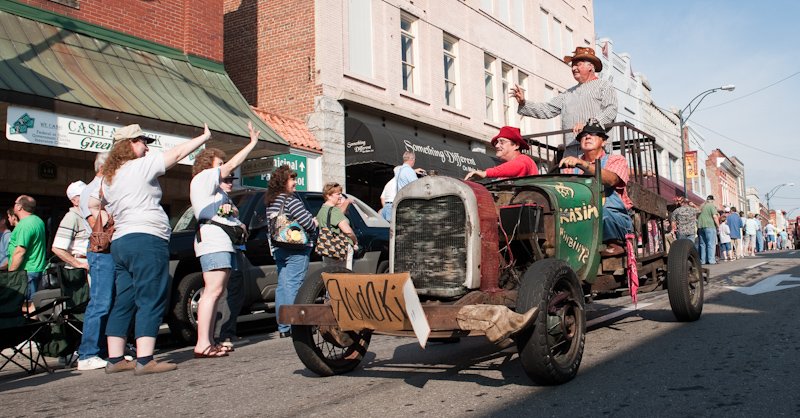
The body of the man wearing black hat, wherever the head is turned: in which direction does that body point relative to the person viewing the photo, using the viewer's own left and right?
facing the viewer and to the left of the viewer

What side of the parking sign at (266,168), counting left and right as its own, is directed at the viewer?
front

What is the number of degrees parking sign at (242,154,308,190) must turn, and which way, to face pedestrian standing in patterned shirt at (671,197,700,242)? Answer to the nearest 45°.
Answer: approximately 90° to its left

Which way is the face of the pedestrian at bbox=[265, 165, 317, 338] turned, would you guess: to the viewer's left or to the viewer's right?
to the viewer's right

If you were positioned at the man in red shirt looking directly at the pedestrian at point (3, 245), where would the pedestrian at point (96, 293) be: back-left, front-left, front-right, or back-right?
front-left

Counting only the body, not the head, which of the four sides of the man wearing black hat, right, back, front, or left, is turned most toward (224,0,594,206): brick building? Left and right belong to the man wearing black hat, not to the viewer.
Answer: right

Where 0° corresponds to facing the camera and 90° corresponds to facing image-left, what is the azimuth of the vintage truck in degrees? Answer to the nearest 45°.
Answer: approximately 45°

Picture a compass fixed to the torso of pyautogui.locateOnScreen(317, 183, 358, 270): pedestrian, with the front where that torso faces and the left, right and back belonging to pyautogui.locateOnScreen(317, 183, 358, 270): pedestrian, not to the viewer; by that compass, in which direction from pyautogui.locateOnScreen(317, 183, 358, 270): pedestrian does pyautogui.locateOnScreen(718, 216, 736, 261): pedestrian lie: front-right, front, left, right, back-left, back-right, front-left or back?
front-left

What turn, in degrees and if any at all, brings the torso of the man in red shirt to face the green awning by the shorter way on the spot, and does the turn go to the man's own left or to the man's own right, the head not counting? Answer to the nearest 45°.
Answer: approximately 45° to the man's own right

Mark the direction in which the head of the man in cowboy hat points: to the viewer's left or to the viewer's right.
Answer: to the viewer's left

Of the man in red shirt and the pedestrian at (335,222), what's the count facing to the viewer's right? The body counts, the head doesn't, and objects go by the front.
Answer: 1

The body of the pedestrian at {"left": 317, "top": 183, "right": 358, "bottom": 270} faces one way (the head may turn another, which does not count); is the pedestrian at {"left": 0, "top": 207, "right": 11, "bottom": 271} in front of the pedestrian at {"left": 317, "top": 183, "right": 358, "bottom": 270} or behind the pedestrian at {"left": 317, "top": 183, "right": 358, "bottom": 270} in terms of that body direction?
behind

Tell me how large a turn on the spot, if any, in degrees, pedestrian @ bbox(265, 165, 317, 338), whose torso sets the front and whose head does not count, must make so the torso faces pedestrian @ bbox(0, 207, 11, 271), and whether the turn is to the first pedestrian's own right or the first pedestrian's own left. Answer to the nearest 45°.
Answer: approximately 135° to the first pedestrian's own left

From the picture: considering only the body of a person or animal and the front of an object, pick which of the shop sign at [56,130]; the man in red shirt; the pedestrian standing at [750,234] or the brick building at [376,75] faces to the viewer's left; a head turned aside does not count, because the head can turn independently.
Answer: the man in red shirt
